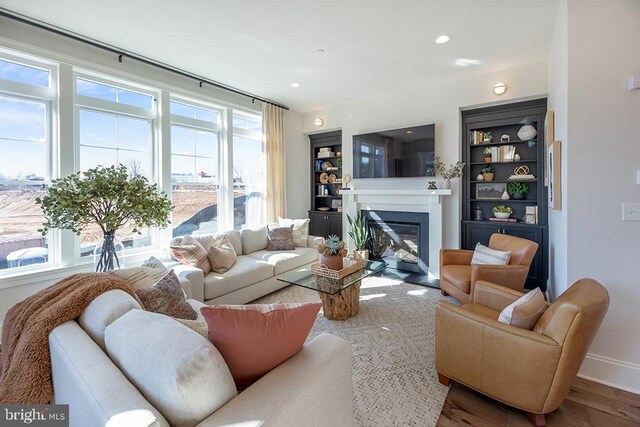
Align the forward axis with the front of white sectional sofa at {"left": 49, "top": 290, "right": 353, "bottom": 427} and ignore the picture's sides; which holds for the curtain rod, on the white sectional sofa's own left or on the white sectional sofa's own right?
on the white sectional sofa's own left

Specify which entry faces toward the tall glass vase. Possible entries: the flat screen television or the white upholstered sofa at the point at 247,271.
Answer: the flat screen television

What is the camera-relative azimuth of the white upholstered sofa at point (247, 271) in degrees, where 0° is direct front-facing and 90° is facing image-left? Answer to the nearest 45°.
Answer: approximately 315°

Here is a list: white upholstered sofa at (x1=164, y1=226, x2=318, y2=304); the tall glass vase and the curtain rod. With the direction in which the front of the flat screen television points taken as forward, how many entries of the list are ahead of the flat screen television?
3

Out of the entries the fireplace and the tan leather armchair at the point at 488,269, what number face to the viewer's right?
0

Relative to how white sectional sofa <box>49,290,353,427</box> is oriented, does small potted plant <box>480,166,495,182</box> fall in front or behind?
in front

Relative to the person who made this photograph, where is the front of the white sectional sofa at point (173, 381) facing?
facing away from the viewer and to the right of the viewer

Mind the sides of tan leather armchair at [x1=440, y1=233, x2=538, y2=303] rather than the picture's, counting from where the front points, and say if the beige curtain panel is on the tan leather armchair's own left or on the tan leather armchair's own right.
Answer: on the tan leather armchair's own right
